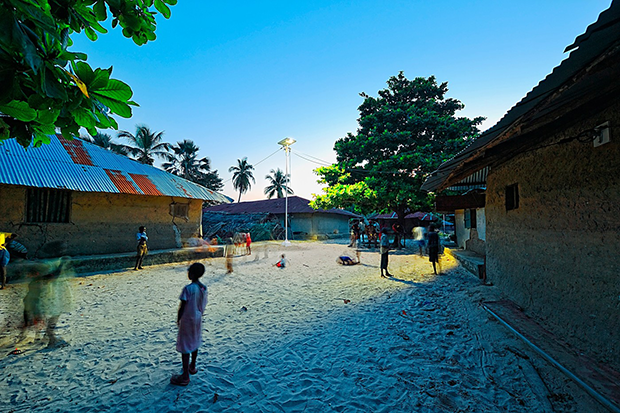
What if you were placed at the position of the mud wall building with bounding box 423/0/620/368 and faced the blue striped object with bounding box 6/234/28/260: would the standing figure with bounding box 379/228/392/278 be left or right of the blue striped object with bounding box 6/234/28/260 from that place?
right
